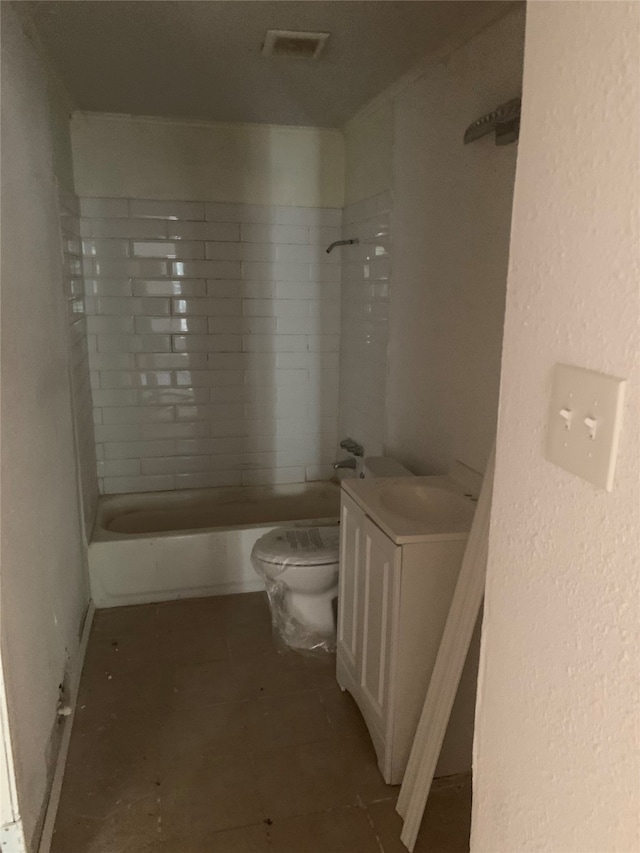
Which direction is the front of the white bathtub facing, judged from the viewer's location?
facing the viewer

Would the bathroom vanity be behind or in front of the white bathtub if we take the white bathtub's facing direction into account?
in front

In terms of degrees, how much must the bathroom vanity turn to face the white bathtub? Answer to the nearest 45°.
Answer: approximately 90° to its right

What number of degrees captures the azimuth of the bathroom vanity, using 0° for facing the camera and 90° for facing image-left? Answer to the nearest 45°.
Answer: approximately 45°
